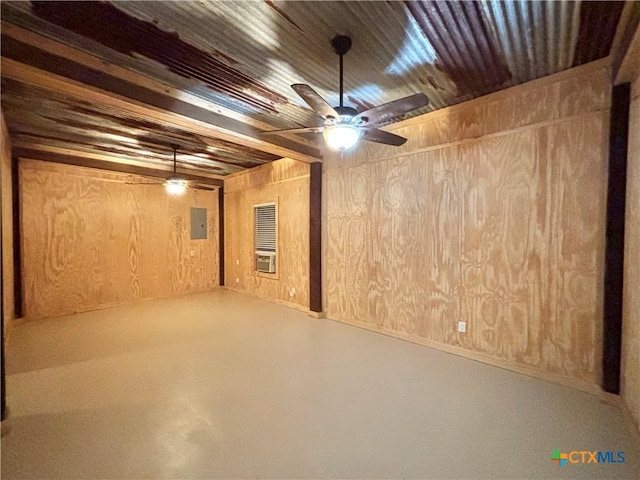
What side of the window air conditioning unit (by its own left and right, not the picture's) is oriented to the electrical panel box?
right

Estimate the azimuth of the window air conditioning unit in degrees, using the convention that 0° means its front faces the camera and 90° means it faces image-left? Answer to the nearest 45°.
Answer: approximately 45°

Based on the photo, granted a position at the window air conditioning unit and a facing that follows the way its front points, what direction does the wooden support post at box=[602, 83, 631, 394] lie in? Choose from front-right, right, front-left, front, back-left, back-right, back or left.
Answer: left

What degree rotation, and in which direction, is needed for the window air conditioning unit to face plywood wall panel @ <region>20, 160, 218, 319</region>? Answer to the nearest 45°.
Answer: approximately 45° to its right

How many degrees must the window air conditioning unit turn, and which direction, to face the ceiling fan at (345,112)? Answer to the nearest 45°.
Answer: approximately 45° to its left

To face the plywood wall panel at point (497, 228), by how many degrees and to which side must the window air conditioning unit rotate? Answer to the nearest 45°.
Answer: approximately 90° to its left

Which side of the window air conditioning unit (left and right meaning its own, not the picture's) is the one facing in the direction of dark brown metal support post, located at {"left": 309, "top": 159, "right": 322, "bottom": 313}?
left
